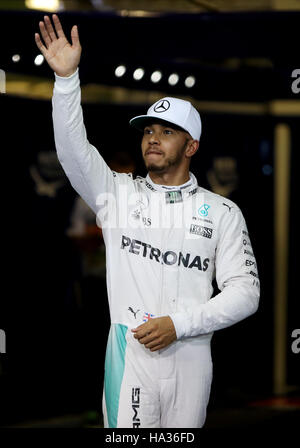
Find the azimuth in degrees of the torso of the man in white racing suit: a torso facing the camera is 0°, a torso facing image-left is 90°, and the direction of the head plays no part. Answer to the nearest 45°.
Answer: approximately 0°

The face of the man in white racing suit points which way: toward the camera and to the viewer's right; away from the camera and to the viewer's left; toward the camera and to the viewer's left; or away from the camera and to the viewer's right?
toward the camera and to the viewer's left
